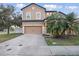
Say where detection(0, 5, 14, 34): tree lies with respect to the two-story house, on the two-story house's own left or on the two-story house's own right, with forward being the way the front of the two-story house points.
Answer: on the two-story house's own right

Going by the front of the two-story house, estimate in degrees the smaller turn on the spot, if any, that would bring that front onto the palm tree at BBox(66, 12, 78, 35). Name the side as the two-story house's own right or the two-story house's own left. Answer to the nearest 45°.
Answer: approximately 90° to the two-story house's own left

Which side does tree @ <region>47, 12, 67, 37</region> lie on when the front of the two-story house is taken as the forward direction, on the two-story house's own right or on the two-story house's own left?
on the two-story house's own left

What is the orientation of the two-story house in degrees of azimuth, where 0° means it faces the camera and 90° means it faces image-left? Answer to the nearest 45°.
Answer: approximately 0°
